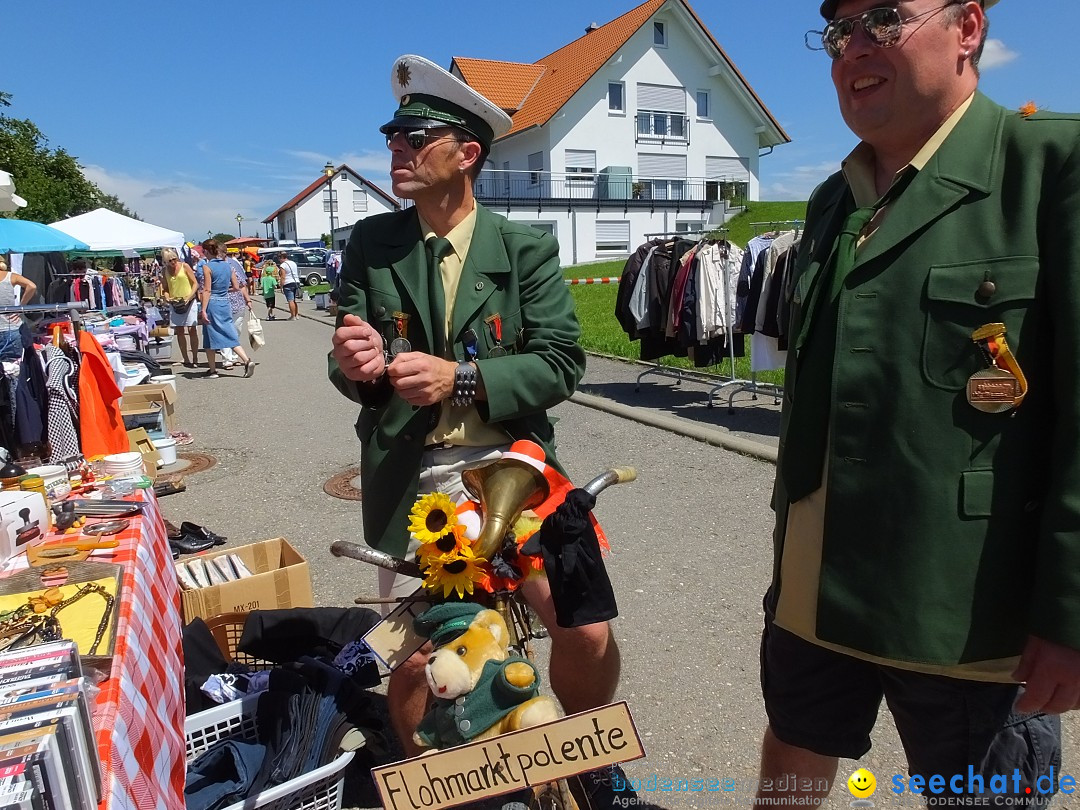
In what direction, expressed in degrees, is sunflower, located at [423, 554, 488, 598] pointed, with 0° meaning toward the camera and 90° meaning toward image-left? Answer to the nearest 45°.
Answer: approximately 0°

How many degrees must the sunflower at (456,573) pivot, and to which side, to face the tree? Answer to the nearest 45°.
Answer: approximately 135° to its right

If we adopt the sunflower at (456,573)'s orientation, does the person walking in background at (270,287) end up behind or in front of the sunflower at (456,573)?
behind

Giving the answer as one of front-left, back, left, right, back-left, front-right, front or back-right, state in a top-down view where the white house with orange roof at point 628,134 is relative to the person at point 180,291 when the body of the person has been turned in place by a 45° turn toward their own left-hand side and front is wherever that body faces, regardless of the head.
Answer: left

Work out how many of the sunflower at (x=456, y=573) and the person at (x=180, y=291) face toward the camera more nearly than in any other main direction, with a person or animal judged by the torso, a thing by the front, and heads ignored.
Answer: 2

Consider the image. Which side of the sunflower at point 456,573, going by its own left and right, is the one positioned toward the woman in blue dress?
back

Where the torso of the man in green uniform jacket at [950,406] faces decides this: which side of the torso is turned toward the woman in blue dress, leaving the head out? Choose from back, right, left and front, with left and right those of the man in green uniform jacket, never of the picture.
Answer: right

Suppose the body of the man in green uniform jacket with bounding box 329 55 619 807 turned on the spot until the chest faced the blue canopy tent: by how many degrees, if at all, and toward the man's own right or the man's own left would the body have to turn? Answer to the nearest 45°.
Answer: approximately 90° to the man's own right

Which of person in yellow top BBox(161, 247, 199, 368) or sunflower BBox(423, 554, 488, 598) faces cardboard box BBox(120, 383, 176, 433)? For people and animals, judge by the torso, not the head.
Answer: the person in yellow top

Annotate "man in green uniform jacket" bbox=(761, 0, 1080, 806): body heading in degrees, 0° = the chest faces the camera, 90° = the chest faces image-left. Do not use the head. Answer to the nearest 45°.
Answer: approximately 45°

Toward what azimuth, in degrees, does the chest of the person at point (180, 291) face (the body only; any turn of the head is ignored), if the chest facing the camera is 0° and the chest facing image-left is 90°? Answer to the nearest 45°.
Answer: approximately 0°

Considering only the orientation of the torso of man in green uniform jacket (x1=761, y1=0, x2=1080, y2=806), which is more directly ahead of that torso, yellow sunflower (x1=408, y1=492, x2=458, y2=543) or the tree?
the yellow sunflower

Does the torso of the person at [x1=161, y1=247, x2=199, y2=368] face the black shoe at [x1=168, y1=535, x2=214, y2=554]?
yes
